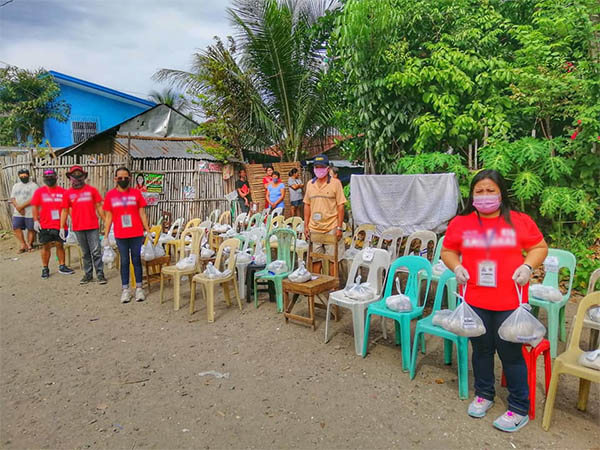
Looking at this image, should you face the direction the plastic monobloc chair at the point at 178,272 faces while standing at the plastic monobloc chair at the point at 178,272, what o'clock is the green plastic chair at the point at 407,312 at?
The green plastic chair is roughly at 9 o'clock from the plastic monobloc chair.

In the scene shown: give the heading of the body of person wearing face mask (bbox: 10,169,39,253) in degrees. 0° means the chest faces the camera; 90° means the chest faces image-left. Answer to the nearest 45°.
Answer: approximately 0°

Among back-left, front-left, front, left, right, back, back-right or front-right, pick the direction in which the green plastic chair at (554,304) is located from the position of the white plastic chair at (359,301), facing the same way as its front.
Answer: back-left

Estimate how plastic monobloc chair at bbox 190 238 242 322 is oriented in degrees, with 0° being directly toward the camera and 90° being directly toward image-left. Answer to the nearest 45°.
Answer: approximately 45°

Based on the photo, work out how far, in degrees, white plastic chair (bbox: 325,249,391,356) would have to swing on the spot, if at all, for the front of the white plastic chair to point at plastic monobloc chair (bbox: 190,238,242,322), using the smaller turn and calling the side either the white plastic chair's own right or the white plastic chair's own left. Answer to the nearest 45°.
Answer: approximately 90° to the white plastic chair's own right
